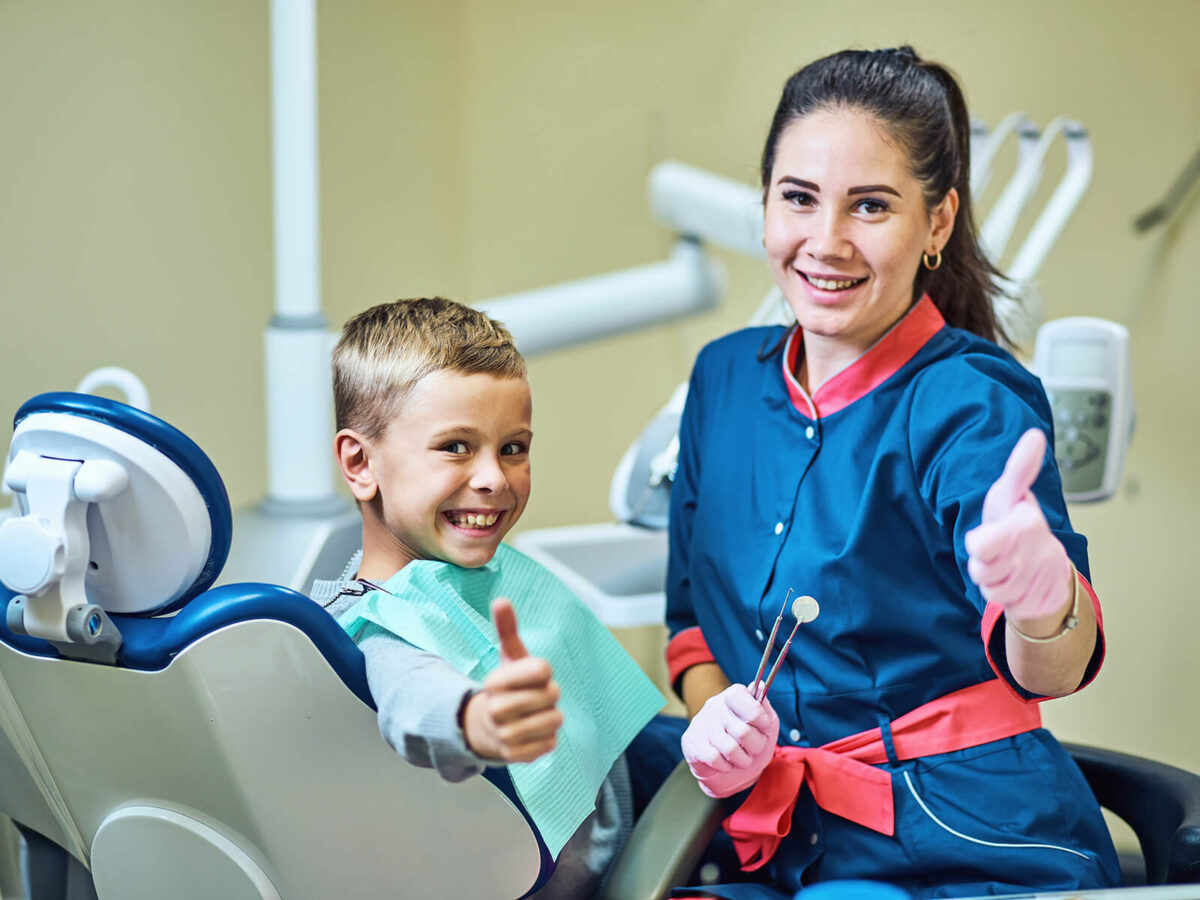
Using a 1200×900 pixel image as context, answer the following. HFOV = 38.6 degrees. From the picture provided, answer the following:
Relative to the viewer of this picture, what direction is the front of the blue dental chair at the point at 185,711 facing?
facing away from the viewer and to the right of the viewer
